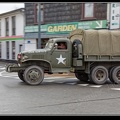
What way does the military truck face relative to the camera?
to the viewer's left
